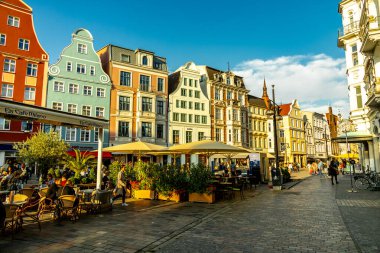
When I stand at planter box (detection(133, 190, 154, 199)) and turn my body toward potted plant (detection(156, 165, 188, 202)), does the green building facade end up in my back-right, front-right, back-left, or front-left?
back-left

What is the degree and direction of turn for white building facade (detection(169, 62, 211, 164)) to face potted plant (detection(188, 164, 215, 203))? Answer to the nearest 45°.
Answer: approximately 45° to its right

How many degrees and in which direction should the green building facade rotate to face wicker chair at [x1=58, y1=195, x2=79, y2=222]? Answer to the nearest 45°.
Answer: approximately 45° to its right

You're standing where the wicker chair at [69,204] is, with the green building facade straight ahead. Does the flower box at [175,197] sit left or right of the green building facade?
right

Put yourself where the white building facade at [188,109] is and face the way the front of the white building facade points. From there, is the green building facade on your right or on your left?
on your right

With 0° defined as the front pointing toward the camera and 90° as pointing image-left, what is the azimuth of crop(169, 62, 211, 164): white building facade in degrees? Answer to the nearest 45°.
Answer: approximately 315°

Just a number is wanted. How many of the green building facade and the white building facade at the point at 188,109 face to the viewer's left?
0

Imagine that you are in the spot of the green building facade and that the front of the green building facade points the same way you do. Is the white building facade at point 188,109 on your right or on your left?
on your left

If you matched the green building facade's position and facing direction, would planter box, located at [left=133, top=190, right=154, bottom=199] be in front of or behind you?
in front

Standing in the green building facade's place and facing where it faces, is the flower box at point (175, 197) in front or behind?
in front

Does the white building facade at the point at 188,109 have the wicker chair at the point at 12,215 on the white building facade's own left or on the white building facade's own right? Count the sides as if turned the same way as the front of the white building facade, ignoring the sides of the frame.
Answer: on the white building facade's own right

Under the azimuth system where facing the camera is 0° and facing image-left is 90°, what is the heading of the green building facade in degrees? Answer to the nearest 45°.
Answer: approximately 315°

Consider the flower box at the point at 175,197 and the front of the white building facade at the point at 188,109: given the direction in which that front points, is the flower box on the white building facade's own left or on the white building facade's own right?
on the white building facade's own right

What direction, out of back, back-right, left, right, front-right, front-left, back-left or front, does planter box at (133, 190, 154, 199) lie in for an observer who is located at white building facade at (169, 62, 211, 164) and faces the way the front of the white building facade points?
front-right

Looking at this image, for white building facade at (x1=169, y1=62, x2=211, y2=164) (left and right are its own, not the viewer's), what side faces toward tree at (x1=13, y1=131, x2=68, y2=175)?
right
